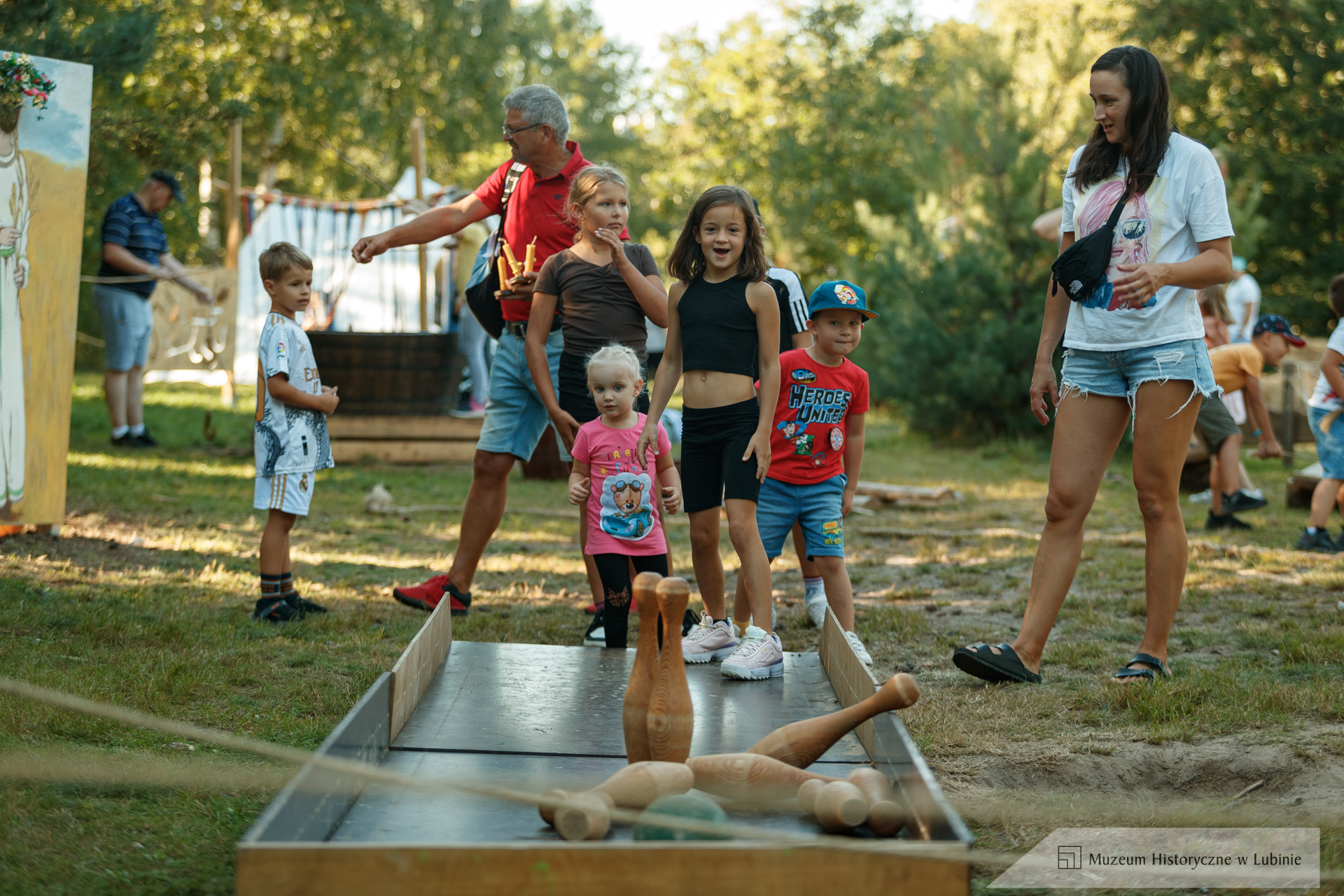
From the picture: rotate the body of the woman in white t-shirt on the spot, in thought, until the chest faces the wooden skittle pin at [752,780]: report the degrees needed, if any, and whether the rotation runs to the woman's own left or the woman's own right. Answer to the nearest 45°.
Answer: approximately 45° to the woman's own left

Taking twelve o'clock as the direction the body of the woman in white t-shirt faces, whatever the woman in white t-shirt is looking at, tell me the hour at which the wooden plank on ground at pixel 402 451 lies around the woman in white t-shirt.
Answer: The wooden plank on ground is roughly at 3 o'clock from the woman in white t-shirt.

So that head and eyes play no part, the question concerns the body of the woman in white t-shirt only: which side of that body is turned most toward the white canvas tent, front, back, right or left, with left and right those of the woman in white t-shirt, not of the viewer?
right

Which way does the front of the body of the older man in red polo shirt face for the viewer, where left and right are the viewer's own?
facing the viewer and to the left of the viewer

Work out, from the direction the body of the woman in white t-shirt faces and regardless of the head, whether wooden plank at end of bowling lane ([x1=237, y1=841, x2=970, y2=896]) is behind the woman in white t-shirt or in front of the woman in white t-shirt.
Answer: in front

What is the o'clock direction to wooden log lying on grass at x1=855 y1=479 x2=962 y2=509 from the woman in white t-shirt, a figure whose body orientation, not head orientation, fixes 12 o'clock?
The wooden log lying on grass is roughly at 4 o'clock from the woman in white t-shirt.

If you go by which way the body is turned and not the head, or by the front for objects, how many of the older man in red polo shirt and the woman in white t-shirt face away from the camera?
0

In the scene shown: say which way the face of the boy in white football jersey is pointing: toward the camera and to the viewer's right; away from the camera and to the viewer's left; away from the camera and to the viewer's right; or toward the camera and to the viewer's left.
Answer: toward the camera and to the viewer's right

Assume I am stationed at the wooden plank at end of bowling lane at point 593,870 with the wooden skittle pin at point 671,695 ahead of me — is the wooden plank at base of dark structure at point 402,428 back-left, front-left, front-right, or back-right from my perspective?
front-left

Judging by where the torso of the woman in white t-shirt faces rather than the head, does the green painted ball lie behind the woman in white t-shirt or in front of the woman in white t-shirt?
in front

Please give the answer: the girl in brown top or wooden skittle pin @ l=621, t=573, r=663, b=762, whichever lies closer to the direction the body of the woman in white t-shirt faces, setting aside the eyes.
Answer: the wooden skittle pin

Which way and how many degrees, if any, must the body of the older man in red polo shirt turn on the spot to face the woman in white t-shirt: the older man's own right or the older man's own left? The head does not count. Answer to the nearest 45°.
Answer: approximately 90° to the older man's own left
